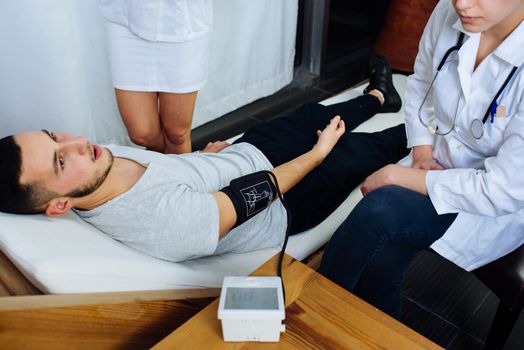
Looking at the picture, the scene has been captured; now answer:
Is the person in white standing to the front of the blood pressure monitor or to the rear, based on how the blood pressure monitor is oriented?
to the rear

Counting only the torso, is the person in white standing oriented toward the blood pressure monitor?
yes

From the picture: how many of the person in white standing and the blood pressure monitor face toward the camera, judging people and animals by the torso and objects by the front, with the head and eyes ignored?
2

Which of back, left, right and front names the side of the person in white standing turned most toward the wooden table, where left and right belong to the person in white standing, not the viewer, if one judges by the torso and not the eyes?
front

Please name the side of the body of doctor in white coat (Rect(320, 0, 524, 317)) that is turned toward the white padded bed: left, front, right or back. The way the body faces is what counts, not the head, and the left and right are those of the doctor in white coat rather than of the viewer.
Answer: front

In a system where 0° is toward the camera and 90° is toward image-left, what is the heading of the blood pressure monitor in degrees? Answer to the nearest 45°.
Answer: approximately 0°

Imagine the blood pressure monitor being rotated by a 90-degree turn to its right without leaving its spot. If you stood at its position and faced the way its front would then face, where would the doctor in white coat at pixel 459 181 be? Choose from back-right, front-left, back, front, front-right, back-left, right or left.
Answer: back-right
